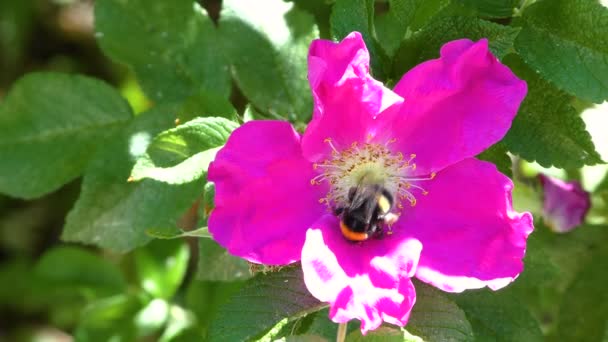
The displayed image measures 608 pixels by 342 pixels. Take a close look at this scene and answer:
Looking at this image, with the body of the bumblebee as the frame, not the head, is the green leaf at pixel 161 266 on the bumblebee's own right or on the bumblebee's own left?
on the bumblebee's own left

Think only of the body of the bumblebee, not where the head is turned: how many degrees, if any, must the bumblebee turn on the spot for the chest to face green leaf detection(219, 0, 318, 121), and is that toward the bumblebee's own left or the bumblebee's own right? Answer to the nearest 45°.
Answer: approximately 90° to the bumblebee's own left

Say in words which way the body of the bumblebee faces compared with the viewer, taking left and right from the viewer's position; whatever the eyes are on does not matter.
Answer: facing away from the viewer and to the right of the viewer
